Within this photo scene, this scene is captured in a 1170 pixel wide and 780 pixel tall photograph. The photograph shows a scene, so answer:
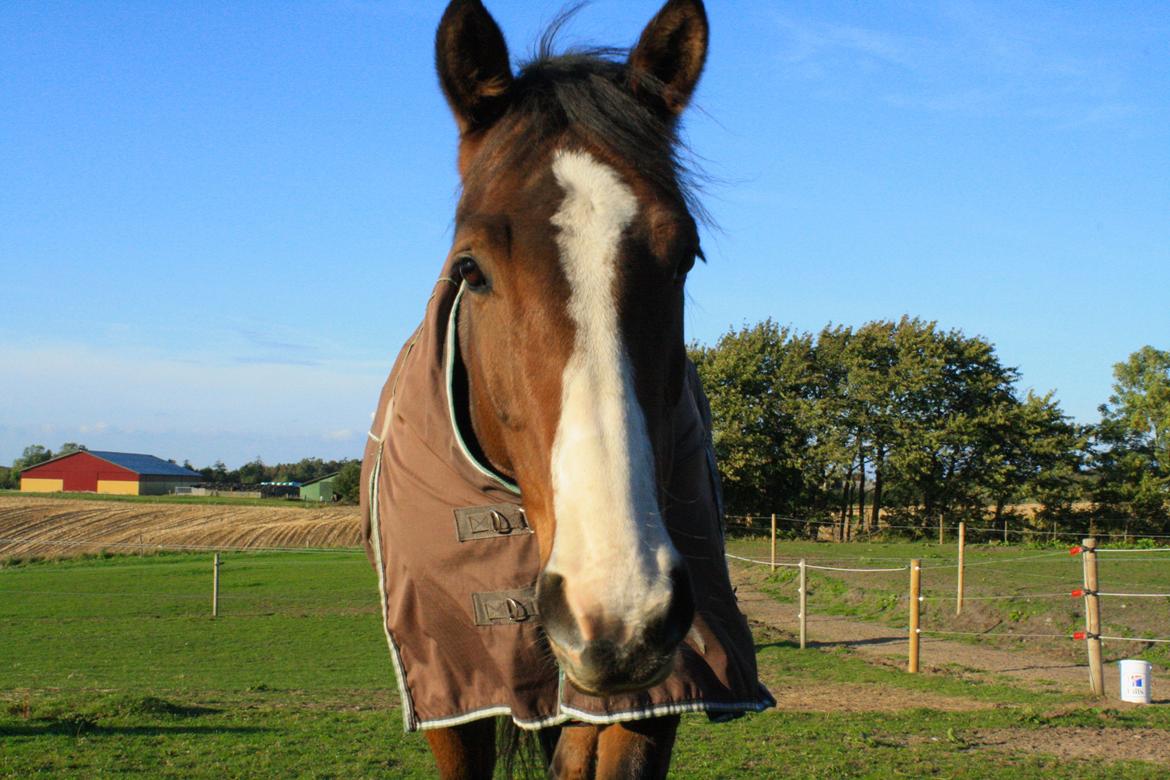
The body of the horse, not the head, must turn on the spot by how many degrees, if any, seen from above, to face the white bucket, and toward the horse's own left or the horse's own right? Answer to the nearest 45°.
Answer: approximately 135° to the horse's own left

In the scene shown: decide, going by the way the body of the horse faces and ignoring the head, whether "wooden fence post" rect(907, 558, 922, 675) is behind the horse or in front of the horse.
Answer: behind

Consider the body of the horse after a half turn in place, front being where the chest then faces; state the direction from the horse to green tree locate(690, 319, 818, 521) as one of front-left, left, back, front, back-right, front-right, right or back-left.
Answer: front

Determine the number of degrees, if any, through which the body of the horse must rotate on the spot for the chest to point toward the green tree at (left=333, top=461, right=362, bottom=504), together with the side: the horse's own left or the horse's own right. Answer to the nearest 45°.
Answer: approximately 180°

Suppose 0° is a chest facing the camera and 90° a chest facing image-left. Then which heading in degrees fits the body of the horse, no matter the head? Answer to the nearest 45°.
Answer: approximately 0°

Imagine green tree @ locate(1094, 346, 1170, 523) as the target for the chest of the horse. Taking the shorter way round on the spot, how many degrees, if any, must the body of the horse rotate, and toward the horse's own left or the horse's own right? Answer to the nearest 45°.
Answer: approximately 135° to the horse's own left

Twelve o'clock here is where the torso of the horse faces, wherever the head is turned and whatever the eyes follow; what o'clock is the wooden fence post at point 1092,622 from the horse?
The wooden fence post is roughly at 7 o'clock from the horse.
